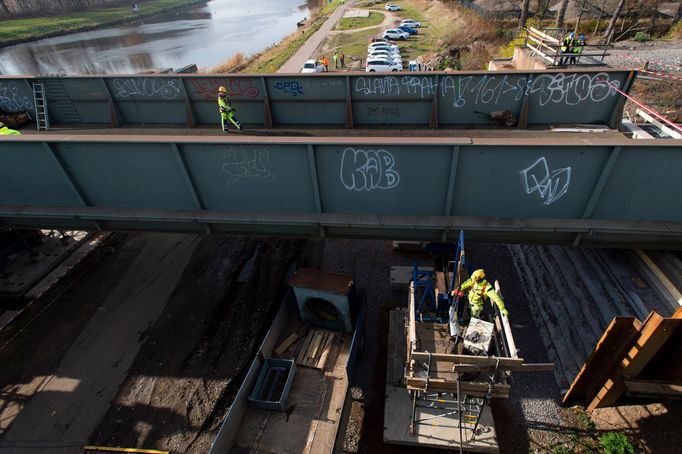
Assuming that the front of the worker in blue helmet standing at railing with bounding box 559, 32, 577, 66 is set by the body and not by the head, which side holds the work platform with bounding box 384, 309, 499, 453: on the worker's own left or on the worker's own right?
on the worker's own right

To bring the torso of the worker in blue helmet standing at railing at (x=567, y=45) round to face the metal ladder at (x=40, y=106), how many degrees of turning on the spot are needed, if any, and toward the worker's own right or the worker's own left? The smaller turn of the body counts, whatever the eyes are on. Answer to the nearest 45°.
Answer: approximately 135° to the worker's own right

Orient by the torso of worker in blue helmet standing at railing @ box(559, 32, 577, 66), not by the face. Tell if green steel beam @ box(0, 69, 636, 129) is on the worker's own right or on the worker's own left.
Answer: on the worker's own right
